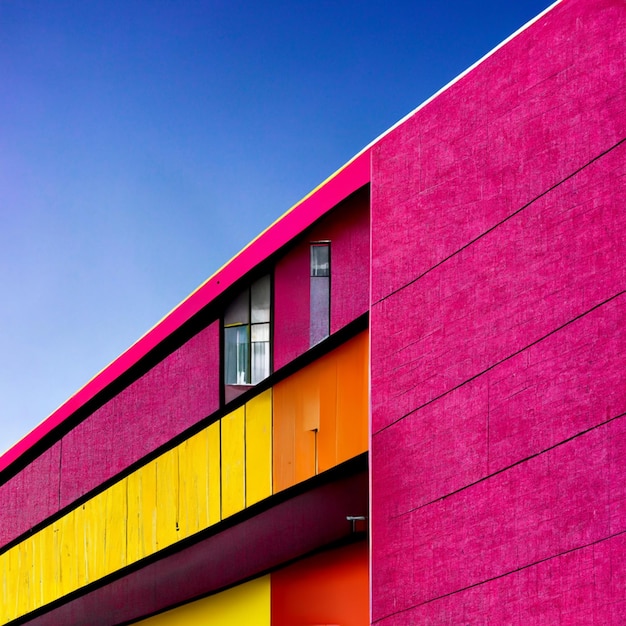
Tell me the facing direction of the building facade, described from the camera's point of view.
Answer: facing the viewer and to the left of the viewer
